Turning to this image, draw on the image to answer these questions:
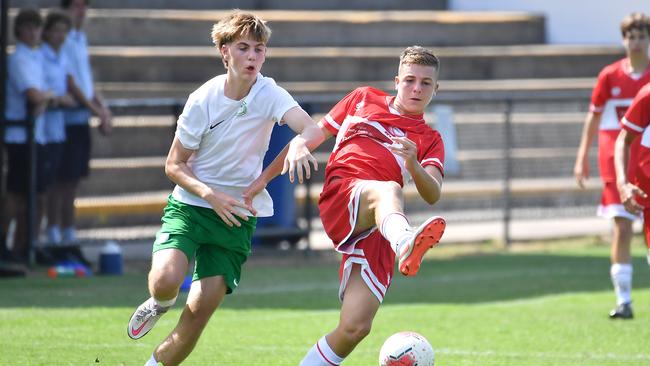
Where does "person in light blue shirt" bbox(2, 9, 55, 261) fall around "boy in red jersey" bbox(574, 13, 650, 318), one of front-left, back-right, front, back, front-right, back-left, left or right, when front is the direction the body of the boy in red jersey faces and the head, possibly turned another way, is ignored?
right

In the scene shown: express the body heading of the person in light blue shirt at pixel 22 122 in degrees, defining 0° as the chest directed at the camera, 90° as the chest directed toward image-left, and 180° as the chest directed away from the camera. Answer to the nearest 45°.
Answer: approximately 315°

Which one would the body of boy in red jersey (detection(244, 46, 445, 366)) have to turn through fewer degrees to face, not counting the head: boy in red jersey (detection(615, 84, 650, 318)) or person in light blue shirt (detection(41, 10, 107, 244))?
the boy in red jersey

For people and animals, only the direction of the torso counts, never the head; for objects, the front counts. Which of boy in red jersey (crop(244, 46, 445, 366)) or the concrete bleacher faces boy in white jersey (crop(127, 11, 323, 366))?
the concrete bleacher

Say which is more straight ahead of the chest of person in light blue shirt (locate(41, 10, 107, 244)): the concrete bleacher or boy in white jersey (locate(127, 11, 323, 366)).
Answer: the boy in white jersey

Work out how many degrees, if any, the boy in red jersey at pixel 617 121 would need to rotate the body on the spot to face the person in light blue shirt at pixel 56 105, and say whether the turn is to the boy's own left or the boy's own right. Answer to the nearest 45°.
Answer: approximately 90° to the boy's own right

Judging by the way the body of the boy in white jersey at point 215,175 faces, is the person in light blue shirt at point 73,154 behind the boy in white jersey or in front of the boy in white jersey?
behind

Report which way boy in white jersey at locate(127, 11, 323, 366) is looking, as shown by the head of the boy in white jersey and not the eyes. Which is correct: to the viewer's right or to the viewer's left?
to the viewer's right

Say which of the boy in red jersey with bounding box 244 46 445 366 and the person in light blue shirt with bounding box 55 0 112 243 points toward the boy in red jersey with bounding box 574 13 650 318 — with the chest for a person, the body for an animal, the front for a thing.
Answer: the person in light blue shirt

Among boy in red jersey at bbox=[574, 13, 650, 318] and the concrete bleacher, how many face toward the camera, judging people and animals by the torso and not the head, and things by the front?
2

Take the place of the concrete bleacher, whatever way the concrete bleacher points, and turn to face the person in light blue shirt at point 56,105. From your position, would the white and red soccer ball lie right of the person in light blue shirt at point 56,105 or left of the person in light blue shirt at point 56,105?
left

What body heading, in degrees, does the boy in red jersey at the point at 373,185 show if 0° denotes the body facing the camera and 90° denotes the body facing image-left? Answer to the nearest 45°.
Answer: approximately 315°
